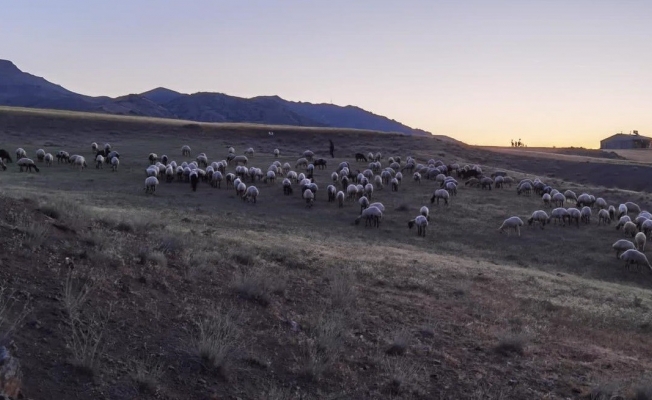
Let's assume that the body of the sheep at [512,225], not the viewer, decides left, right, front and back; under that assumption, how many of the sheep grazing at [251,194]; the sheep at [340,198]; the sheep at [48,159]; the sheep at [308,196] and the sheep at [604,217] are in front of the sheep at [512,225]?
4

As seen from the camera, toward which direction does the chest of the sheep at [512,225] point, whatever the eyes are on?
to the viewer's left

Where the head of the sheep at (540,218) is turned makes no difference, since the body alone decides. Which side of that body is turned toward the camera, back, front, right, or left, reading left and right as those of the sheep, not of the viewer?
left

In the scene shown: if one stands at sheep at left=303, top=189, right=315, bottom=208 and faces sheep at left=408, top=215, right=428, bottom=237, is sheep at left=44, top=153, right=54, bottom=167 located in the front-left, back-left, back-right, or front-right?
back-right

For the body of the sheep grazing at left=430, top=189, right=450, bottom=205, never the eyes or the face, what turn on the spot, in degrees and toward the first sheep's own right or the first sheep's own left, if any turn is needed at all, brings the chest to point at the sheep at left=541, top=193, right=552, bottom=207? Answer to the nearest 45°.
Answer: approximately 180°

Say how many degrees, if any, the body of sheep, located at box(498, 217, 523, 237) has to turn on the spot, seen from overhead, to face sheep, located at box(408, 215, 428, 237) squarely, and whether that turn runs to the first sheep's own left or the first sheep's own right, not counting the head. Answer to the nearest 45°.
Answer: approximately 45° to the first sheep's own left

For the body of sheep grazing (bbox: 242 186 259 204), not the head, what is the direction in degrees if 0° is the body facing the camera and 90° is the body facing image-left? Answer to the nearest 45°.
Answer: approximately 45°

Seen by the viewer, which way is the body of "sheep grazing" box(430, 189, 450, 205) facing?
to the viewer's left

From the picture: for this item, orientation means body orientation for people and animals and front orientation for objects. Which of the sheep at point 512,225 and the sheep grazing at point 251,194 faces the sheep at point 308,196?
the sheep at point 512,225

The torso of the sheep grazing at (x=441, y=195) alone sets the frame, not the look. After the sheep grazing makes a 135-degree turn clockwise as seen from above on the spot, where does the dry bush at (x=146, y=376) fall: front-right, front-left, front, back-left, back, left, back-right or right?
back-right

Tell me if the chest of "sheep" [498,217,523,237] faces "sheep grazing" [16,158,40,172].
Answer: yes

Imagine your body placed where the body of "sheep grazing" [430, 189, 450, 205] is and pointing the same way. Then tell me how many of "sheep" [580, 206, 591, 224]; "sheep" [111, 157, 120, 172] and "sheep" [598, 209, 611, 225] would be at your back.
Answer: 2
